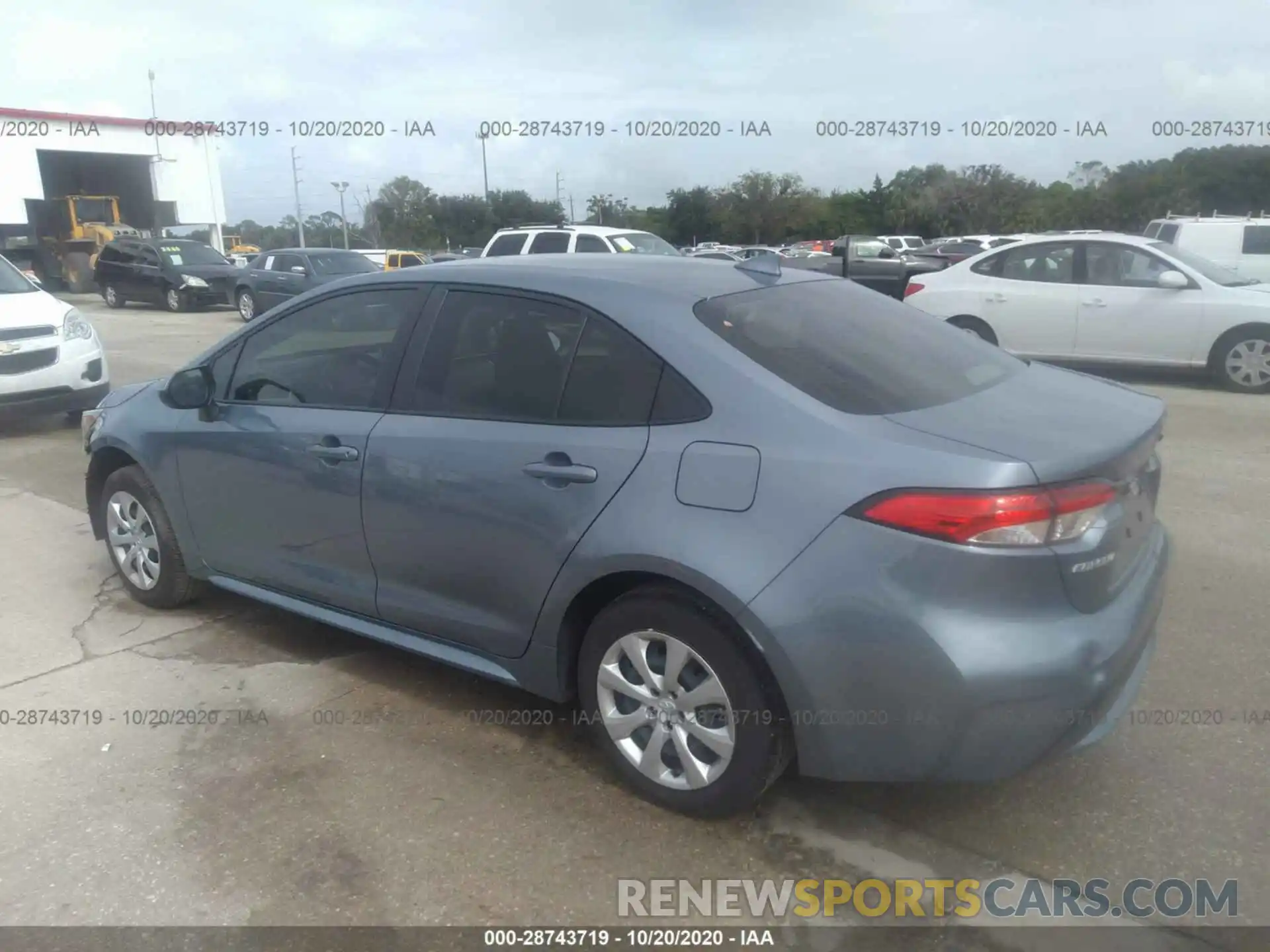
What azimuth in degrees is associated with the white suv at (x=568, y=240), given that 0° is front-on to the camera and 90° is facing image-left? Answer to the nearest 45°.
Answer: approximately 315°

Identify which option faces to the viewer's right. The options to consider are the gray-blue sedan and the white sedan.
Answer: the white sedan

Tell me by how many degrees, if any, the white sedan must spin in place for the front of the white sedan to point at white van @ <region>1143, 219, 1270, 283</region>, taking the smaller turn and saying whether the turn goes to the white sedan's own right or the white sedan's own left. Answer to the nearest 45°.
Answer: approximately 90° to the white sedan's own left

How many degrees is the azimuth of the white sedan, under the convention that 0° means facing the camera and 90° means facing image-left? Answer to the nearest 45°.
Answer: approximately 270°

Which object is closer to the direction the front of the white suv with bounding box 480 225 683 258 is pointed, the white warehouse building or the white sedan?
the white sedan

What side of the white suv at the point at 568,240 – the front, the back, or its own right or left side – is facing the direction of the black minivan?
back

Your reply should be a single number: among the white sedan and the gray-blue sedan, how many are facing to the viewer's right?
1

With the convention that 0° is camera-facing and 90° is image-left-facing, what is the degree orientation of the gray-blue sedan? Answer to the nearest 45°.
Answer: approximately 135°

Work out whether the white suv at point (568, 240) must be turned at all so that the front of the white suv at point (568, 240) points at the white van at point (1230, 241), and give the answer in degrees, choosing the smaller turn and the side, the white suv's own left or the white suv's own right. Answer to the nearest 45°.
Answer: approximately 45° to the white suv's own left

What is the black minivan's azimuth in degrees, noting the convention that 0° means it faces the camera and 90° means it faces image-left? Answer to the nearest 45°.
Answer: approximately 315°

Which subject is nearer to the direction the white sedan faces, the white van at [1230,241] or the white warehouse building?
the white van

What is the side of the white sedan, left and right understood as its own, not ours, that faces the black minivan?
back

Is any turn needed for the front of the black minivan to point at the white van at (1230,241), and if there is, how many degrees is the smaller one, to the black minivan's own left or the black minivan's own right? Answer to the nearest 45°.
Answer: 0° — it already faces it

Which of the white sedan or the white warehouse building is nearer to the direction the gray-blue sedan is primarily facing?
the white warehouse building
